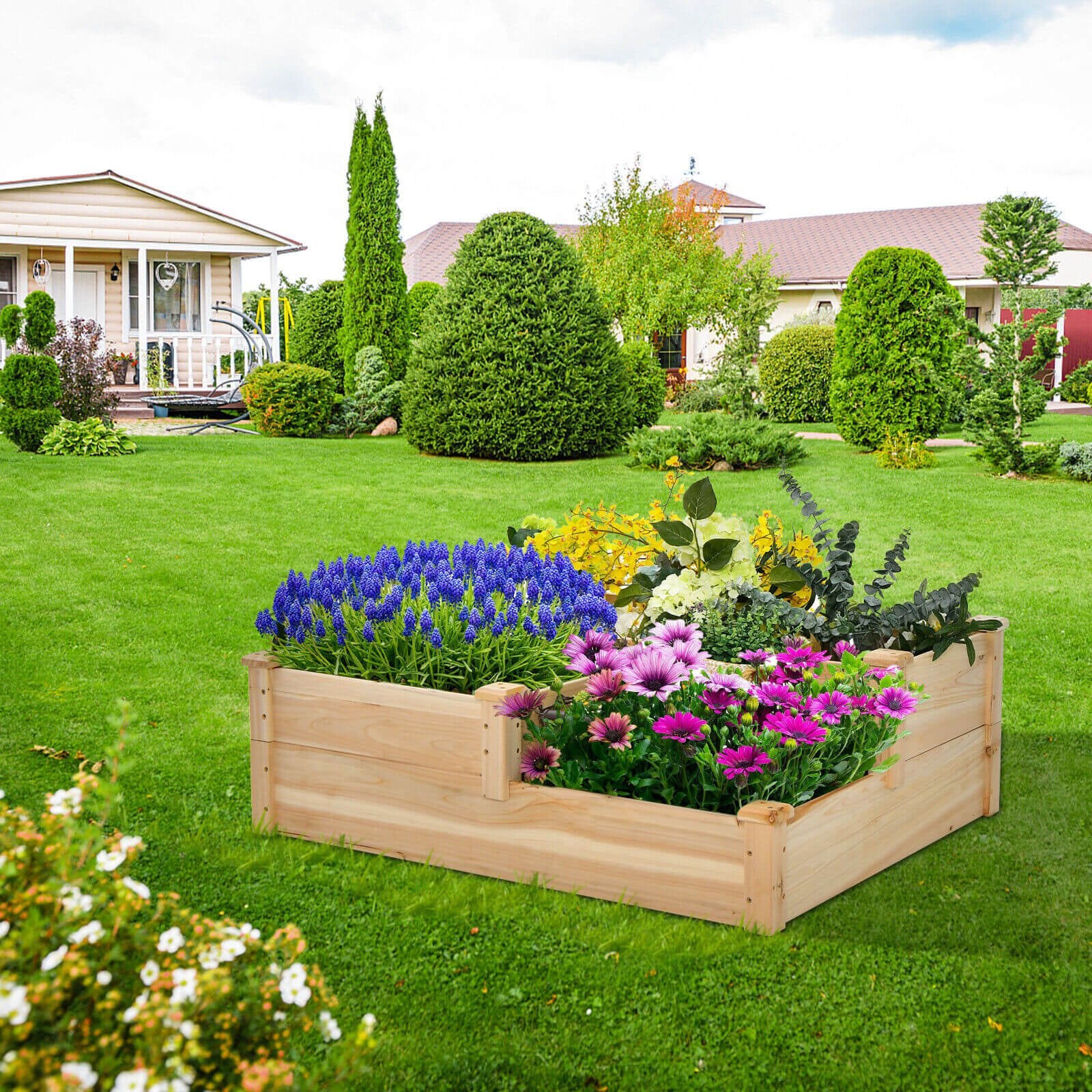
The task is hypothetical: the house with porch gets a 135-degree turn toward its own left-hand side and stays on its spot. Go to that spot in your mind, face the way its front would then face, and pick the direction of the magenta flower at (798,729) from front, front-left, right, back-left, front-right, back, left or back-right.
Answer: back-right

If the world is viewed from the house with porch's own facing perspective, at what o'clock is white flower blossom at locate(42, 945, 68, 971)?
The white flower blossom is roughly at 12 o'clock from the house with porch.

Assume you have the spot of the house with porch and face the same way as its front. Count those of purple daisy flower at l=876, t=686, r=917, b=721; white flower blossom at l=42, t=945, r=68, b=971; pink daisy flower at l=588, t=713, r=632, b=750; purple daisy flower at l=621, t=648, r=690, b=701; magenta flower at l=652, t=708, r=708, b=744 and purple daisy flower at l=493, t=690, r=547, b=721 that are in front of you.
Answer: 6

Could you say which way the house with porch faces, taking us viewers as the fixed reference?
facing the viewer

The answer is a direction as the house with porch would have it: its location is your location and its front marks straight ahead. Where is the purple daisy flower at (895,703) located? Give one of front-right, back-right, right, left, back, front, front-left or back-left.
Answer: front

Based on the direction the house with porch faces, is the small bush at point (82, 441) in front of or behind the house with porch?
in front

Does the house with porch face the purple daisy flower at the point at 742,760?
yes

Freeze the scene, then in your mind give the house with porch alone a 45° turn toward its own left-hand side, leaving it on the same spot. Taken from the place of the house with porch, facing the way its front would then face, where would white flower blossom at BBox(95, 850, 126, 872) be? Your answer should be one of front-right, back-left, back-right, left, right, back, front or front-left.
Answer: front-right

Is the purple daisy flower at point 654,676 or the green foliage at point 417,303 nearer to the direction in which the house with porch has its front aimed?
the purple daisy flower

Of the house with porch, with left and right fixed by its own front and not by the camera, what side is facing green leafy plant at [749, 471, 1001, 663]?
front

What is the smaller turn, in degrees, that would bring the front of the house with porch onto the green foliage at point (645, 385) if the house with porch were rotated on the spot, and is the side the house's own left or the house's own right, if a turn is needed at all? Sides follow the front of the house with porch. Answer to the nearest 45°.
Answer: approximately 45° to the house's own left

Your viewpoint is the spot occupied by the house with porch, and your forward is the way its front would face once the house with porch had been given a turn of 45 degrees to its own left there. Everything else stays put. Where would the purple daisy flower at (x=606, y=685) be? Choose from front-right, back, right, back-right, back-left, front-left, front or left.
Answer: front-right

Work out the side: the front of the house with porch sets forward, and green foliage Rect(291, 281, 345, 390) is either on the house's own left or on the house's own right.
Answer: on the house's own left

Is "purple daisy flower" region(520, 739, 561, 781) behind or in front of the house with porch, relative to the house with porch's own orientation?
in front

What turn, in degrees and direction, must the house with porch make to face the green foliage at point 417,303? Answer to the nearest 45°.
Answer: approximately 45° to its left

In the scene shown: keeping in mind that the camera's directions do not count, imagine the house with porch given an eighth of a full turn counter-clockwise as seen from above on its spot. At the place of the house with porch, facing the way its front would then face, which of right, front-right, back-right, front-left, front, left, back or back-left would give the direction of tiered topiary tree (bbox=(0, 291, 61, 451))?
front-right

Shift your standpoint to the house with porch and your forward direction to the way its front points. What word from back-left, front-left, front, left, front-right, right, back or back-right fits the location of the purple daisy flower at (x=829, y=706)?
front
